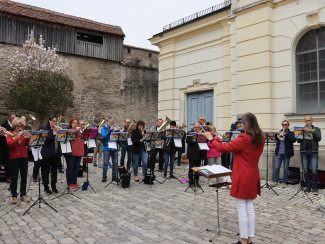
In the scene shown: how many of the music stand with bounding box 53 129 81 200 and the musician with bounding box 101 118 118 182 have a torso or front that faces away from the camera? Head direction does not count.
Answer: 1

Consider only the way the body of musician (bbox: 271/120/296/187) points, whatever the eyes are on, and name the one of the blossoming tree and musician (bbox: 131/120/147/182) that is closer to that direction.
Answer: the musician

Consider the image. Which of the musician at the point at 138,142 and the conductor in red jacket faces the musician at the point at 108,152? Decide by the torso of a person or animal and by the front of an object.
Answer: the conductor in red jacket

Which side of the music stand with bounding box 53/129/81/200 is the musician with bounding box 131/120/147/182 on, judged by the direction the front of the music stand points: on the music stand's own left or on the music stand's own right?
on the music stand's own right

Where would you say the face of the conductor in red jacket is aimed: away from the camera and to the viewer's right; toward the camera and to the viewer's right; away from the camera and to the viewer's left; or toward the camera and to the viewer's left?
away from the camera and to the viewer's left

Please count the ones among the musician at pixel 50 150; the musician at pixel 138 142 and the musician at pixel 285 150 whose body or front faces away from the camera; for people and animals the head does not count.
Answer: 0

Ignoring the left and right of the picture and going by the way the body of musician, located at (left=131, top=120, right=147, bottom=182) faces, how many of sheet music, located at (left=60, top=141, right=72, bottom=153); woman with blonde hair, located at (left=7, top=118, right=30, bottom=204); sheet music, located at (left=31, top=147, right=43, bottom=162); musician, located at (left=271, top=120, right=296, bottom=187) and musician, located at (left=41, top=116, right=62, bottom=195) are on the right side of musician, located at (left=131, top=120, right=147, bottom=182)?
4

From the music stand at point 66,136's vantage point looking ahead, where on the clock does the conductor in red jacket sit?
The conductor in red jacket is roughly at 5 o'clock from the music stand.

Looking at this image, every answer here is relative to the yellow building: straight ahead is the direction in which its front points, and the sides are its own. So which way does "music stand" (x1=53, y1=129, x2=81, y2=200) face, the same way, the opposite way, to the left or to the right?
to the right

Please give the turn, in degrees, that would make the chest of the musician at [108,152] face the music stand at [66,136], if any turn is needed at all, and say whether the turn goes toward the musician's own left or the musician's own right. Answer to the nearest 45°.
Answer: approximately 90° to the musician's own right

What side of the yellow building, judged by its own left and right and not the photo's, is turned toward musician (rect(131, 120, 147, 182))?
front
